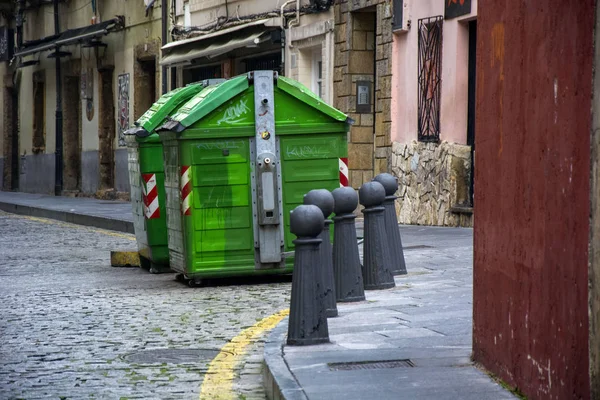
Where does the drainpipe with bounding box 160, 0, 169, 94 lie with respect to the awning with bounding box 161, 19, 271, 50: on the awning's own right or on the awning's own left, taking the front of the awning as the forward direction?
on the awning's own right

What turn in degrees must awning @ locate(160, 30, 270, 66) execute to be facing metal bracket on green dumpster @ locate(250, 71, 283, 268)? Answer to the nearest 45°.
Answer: approximately 45° to its left

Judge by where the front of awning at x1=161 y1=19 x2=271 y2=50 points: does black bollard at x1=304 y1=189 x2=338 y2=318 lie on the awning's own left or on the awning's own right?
on the awning's own left

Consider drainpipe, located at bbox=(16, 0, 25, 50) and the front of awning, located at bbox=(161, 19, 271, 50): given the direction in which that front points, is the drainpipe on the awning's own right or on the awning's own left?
on the awning's own right

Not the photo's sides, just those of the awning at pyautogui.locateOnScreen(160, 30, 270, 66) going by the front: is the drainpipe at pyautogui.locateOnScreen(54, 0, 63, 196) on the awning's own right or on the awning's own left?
on the awning's own right

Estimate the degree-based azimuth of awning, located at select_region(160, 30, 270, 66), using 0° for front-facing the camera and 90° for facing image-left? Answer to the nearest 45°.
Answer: approximately 45°

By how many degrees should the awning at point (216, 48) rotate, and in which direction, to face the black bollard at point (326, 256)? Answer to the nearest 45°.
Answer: approximately 45° to its left
